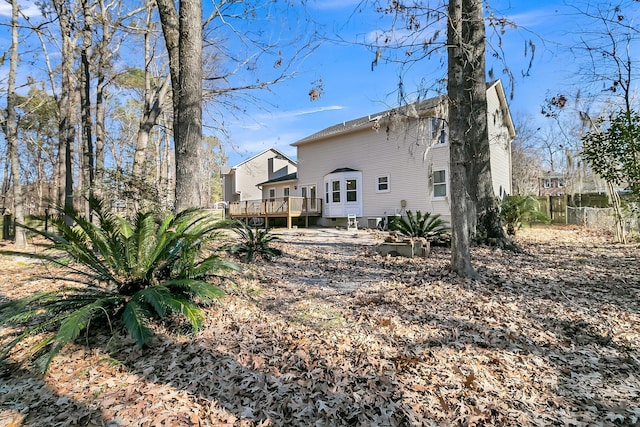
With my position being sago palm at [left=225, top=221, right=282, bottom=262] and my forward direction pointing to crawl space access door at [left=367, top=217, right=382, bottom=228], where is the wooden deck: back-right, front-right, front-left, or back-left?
front-left

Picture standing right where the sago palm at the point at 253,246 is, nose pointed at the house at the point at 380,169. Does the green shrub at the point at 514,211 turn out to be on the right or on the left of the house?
right

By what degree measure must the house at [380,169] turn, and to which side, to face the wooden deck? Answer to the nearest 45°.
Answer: approximately 135° to its left

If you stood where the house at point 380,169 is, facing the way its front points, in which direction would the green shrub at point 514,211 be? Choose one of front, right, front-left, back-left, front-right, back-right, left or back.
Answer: right

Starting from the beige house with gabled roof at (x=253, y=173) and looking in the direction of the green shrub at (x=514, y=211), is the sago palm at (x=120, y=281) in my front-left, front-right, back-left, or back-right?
front-right
